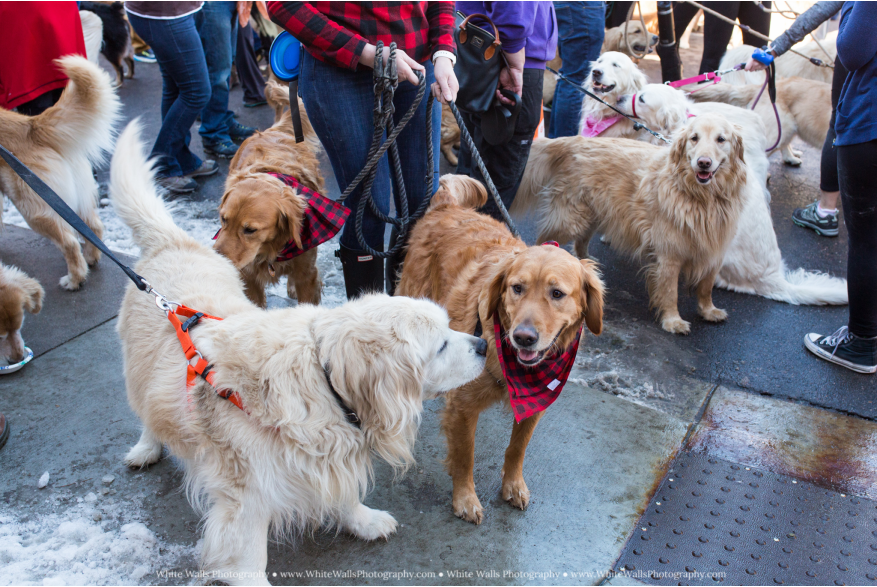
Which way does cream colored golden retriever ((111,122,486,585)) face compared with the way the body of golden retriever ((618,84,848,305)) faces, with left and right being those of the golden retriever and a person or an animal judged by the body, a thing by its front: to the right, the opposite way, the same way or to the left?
the opposite way

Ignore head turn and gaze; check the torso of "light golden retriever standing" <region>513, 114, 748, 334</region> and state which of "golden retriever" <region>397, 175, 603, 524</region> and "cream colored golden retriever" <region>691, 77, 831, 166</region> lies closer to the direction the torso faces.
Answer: the golden retriever

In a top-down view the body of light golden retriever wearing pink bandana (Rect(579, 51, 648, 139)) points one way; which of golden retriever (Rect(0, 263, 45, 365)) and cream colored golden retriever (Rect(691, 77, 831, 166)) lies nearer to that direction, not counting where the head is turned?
the golden retriever

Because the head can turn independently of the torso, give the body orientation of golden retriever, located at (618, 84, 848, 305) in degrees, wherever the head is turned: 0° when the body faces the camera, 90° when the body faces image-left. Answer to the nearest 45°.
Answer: approximately 90°

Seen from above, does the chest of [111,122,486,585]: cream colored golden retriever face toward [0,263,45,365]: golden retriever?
no

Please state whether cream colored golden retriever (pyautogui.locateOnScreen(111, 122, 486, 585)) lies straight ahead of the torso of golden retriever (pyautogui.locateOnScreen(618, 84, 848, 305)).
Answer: no

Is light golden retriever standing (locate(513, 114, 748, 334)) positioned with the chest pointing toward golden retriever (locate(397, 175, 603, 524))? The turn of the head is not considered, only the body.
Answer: no

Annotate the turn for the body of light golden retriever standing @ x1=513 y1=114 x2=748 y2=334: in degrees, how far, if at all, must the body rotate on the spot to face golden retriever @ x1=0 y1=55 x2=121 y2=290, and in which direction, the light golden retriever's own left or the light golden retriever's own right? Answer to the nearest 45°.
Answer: approximately 135° to the light golden retriever's own right

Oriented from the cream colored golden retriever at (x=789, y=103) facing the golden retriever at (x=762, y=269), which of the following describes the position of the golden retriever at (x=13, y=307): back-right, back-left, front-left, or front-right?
front-right
